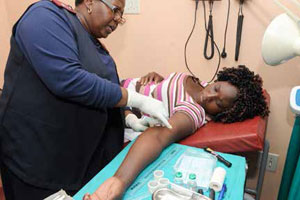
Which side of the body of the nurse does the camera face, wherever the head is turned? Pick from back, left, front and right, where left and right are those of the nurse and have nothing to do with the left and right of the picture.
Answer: right

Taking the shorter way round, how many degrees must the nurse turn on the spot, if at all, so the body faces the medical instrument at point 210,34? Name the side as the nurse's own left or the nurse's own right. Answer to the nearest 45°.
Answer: approximately 45° to the nurse's own left

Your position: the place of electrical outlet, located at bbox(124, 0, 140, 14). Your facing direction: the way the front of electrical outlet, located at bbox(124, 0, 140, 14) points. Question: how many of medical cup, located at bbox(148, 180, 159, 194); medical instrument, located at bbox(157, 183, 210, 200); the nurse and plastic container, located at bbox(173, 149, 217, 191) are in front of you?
4

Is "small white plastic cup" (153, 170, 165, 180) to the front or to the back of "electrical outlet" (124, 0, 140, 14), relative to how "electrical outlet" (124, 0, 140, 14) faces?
to the front

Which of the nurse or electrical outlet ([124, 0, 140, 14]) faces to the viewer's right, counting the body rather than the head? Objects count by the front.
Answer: the nurse

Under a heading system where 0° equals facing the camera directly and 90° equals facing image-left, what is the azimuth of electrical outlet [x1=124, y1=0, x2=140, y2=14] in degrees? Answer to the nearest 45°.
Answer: approximately 0°

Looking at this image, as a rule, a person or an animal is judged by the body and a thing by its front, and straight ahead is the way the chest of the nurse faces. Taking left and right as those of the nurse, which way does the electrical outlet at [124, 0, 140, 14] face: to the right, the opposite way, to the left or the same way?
to the right

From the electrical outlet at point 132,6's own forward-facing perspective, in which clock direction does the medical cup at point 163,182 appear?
The medical cup is roughly at 12 o'clock from the electrical outlet.

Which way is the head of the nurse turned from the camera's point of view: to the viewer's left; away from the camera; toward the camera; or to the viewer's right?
to the viewer's right

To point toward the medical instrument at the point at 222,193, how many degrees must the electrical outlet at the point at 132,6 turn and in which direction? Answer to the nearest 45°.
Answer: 0° — it already faces it

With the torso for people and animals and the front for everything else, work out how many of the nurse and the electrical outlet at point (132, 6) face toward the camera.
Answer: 1
